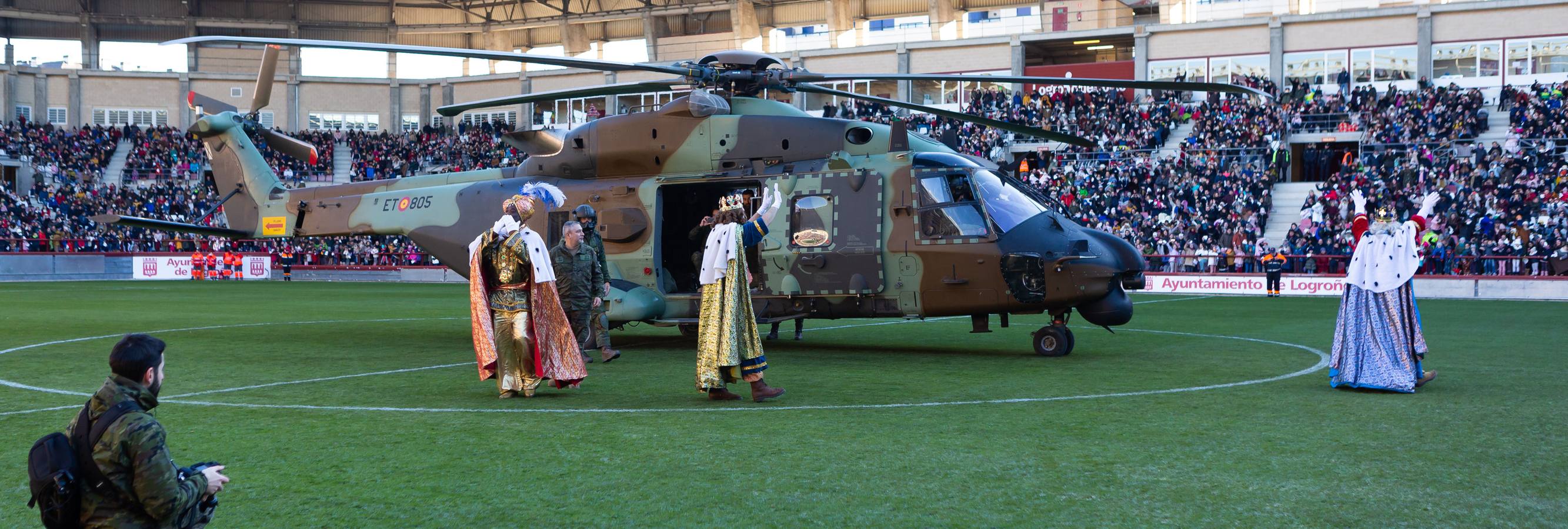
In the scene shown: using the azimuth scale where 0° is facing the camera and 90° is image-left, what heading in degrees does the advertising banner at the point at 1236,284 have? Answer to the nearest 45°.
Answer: approximately 0°

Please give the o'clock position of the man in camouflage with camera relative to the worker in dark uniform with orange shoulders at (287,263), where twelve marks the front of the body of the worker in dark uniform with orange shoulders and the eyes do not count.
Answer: The man in camouflage with camera is roughly at 12 o'clock from the worker in dark uniform with orange shoulders.

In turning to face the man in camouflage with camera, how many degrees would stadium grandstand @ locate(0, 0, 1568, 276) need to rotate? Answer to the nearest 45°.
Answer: approximately 45° to its right

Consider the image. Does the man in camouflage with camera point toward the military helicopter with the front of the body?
yes

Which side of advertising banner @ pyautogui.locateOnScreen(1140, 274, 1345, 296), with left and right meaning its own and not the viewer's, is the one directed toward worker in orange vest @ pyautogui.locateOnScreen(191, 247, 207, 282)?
right

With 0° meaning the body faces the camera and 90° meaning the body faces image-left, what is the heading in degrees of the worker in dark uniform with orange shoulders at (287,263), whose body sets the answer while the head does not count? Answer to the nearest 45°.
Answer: approximately 0°

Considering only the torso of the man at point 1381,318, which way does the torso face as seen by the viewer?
away from the camera

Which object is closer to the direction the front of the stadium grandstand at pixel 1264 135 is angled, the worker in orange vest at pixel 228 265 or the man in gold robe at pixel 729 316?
the man in gold robe

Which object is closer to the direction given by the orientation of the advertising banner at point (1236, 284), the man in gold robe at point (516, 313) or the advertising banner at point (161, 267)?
the man in gold robe
